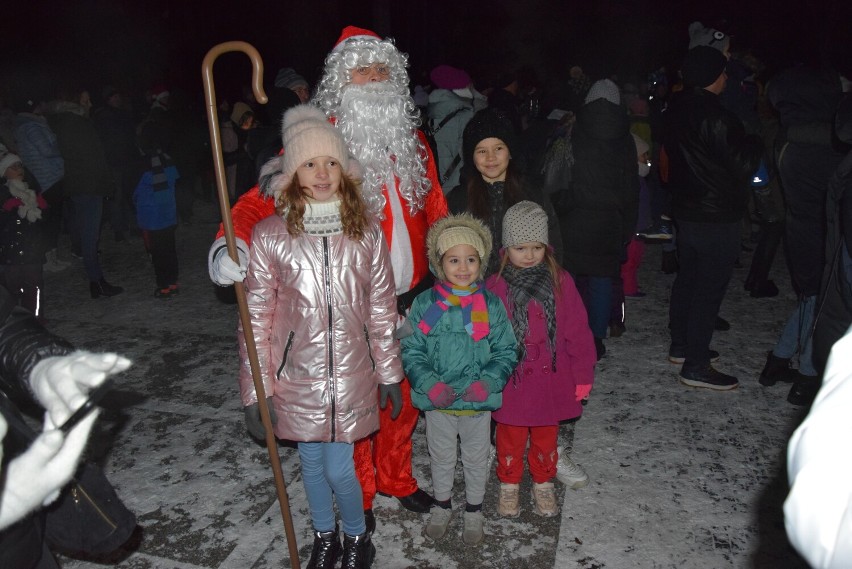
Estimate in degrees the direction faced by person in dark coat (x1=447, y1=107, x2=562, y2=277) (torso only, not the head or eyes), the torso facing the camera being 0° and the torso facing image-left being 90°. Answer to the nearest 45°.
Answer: approximately 0°

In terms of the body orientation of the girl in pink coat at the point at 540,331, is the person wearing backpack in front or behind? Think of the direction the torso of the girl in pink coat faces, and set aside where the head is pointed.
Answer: behind

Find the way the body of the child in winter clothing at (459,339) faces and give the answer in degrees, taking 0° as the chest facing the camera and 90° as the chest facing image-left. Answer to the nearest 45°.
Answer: approximately 0°

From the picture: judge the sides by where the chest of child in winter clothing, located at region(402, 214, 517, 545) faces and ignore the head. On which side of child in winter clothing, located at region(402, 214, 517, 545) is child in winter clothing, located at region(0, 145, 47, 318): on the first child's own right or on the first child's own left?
on the first child's own right

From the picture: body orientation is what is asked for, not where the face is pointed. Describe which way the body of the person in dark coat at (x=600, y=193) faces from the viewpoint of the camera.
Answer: away from the camera
